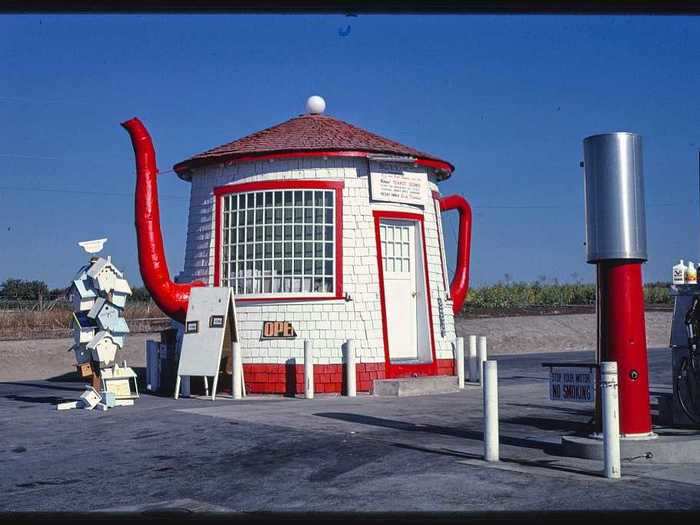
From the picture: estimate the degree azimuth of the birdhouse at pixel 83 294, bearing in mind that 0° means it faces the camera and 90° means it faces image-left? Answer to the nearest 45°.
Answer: approximately 45°

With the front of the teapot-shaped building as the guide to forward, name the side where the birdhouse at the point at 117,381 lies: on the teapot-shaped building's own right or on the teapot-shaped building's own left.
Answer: on the teapot-shaped building's own right

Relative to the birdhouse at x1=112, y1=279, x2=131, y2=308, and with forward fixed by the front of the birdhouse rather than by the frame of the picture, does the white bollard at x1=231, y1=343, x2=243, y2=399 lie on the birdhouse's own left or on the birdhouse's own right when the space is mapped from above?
on the birdhouse's own left

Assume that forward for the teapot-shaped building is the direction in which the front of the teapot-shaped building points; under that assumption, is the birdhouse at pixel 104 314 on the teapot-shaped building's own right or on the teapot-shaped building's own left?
on the teapot-shaped building's own right

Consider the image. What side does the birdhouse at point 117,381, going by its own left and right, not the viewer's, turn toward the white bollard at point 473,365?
left
